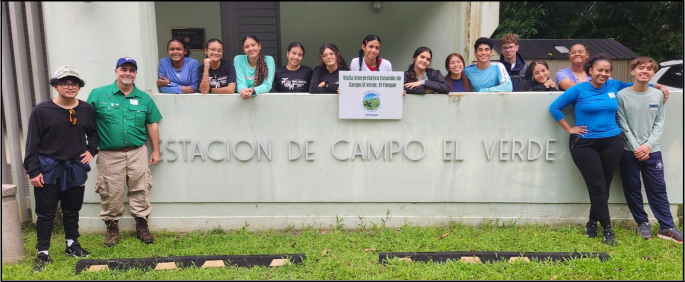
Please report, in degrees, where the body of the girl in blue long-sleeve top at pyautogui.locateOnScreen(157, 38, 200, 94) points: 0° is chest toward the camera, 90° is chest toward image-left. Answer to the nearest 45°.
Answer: approximately 0°

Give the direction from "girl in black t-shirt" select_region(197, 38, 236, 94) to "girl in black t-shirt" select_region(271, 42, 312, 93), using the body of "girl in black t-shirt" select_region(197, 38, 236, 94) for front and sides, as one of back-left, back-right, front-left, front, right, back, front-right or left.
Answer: left

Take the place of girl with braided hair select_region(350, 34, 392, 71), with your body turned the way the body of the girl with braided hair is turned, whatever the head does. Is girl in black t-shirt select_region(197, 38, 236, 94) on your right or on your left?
on your right

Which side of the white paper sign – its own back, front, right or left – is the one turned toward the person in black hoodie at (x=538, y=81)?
left

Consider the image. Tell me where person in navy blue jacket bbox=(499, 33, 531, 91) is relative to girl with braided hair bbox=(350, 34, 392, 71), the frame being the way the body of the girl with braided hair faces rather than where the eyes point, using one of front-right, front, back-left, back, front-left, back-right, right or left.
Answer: left

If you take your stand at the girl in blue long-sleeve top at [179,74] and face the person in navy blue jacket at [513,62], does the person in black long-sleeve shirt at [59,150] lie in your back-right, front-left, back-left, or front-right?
back-right

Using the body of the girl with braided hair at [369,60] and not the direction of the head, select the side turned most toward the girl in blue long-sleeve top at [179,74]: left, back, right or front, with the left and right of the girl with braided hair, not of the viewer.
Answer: right

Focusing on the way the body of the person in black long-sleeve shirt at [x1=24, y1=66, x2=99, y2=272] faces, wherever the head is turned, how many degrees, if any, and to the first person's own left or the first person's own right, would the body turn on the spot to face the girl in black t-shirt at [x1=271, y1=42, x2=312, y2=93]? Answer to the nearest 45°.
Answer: approximately 90° to the first person's own left

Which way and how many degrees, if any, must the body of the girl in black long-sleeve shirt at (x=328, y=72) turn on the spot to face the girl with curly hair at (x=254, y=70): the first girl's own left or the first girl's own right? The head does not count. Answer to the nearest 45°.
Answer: approximately 90° to the first girl's own right

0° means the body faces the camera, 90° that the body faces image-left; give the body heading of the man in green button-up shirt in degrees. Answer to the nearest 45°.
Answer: approximately 0°
